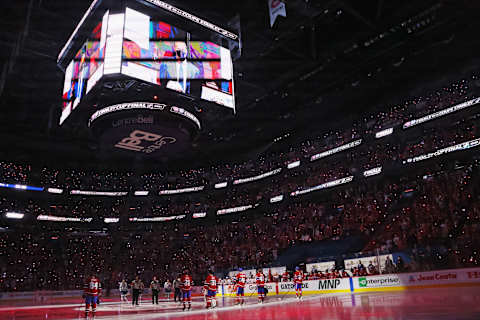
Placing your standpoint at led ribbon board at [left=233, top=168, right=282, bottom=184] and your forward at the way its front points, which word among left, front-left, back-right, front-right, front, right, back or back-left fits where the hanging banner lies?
front-left

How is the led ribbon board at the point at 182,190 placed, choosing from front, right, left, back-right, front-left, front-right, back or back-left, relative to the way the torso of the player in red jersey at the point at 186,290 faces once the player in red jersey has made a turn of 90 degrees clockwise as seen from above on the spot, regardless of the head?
left

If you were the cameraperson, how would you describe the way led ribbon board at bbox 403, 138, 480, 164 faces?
facing the viewer and to the left of the viewer

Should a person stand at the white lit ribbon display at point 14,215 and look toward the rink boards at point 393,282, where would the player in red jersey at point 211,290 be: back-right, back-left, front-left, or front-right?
front-right

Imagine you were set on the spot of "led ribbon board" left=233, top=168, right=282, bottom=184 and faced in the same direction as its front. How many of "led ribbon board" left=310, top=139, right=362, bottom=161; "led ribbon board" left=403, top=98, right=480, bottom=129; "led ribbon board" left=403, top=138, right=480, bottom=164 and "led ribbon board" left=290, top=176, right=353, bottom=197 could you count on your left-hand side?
4

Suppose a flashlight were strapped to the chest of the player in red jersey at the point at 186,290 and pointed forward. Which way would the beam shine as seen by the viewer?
away from the camera

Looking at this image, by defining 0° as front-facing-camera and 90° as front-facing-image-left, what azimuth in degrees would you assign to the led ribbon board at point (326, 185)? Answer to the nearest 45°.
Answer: approximately 45°

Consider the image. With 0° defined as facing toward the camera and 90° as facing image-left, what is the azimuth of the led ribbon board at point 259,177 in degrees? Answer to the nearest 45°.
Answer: approximately 45°

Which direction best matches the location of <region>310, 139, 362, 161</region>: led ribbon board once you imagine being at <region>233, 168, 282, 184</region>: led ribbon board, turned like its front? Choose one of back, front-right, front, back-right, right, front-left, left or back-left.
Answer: left

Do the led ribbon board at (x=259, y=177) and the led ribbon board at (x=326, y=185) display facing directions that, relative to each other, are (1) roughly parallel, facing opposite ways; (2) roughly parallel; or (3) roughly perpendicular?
roughly parallel

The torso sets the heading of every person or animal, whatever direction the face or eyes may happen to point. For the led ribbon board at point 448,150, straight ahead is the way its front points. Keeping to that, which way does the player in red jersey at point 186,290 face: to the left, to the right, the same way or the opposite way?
to the right
